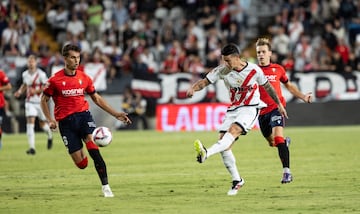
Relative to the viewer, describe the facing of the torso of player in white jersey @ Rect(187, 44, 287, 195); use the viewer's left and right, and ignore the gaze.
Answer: facing the viewer and to the left of the viewer

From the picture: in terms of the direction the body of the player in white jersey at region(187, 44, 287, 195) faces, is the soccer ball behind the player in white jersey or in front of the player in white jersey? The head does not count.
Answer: in front

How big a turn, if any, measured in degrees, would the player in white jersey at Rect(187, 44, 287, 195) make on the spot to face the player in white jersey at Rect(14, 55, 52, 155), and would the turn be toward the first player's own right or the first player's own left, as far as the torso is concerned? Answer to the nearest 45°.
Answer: approximately 90° to the first player's own right

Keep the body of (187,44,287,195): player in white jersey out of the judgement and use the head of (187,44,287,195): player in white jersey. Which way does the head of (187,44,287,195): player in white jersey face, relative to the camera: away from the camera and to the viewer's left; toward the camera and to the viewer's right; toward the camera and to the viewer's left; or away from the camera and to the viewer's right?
toward the camera and to the viewer's left

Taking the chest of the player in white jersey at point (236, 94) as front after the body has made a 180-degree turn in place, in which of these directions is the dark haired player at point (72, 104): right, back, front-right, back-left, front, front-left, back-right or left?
back-left
